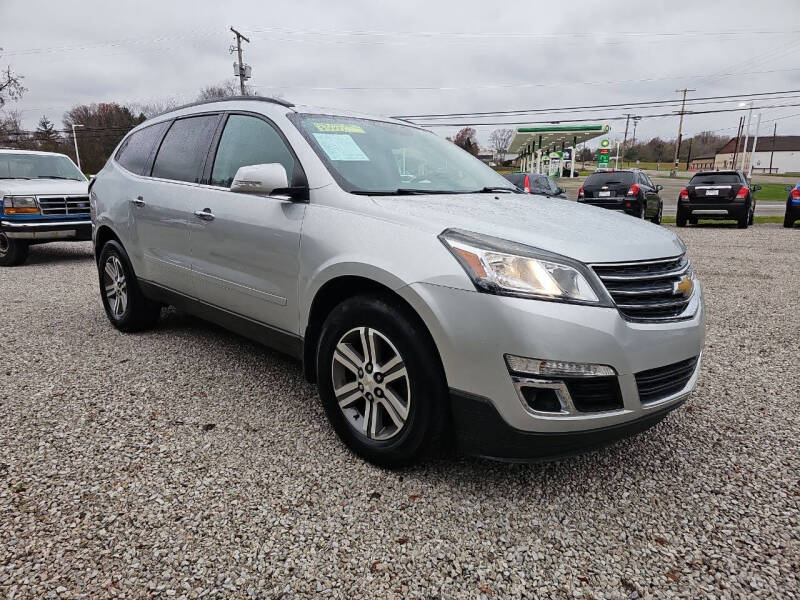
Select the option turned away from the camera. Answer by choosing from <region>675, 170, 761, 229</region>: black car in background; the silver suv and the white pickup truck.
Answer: the black car in background

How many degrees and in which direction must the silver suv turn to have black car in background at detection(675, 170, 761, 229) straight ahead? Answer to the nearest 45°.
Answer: approximately 90° to its left

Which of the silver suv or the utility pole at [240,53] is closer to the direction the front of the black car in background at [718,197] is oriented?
the utility pole

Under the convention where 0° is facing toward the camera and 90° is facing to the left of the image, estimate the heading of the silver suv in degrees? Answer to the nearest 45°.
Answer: approximately 315°

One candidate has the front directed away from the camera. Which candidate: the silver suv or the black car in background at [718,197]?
the black car in background

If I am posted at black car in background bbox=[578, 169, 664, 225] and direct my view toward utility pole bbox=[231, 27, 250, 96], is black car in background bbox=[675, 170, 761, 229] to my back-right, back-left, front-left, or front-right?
back-right

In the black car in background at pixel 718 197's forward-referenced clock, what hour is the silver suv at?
The silver suv is roughly at 6 o'clock from the black car in background.

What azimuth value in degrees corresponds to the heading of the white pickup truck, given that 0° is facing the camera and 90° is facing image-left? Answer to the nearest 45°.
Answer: approximately 315°

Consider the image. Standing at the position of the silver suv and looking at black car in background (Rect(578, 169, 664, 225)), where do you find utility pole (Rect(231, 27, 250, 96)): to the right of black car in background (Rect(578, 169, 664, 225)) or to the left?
left

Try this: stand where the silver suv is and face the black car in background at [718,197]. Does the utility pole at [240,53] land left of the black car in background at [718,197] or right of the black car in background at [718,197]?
left

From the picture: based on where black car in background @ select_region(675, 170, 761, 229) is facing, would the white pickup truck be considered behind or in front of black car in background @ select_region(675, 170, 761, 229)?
behind

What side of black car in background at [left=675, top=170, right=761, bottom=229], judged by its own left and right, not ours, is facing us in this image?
back

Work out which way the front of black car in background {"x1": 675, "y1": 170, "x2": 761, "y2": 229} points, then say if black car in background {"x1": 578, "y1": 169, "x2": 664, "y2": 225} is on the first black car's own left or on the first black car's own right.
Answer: on the first black car's own left
